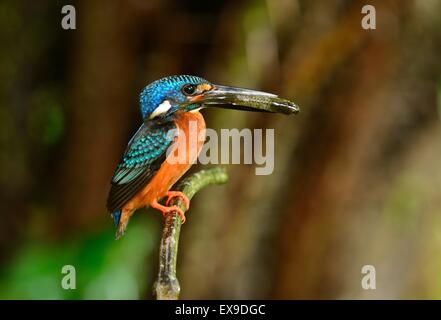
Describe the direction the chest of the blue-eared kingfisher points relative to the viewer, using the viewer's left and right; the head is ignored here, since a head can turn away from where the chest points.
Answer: facing to the right of the viewer
